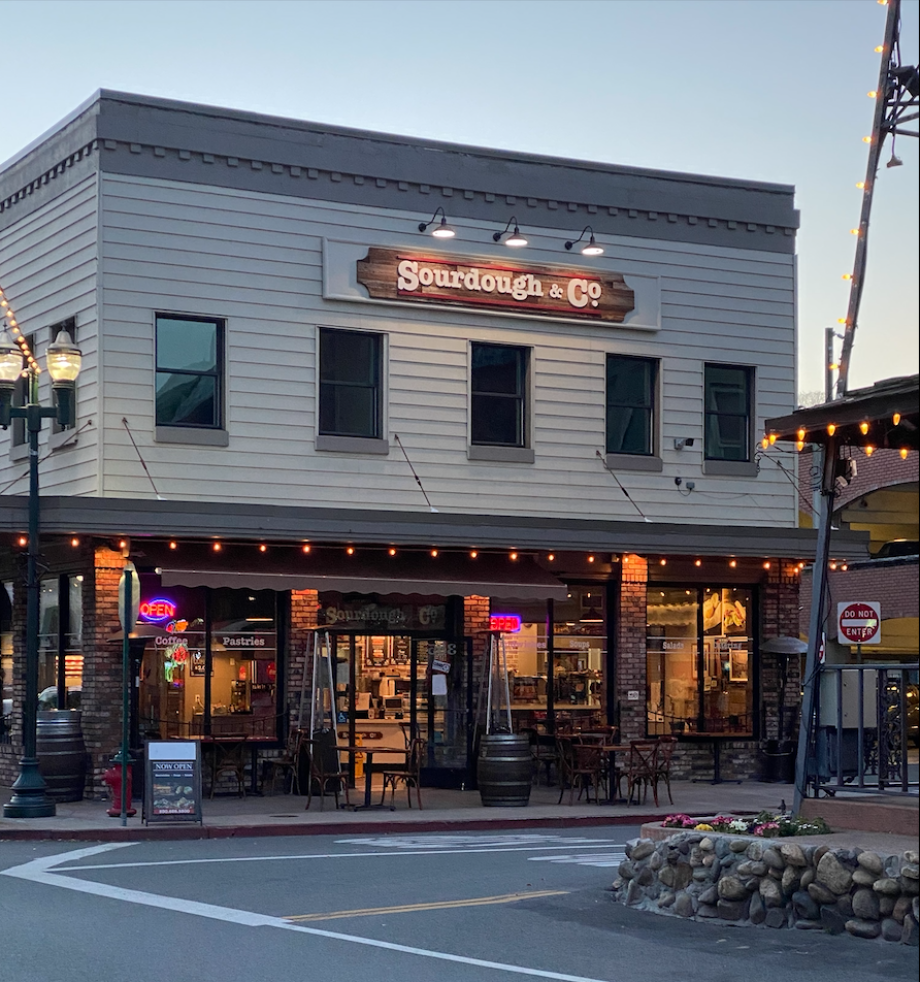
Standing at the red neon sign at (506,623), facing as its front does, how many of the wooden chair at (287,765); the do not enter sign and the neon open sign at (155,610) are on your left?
1

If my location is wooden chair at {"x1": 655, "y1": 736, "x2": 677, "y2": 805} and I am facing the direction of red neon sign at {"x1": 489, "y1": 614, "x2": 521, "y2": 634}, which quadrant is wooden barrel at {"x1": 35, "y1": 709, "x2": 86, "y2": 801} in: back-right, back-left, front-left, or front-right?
front-left

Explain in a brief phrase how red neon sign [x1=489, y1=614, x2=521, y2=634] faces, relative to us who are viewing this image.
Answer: facing the viewer

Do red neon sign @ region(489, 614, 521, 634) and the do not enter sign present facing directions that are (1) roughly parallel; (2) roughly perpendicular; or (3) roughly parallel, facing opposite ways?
roughly parallel

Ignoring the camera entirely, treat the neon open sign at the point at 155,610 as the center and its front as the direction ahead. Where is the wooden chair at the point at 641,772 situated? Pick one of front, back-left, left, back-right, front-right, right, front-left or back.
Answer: left

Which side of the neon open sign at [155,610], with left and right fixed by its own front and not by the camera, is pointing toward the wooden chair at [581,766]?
left

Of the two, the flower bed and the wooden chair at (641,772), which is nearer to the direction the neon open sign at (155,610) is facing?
the flower bed

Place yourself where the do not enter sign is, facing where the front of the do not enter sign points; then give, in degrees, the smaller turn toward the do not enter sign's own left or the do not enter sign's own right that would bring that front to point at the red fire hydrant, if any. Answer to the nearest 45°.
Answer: approximately 45° to the do not enter sign's own right

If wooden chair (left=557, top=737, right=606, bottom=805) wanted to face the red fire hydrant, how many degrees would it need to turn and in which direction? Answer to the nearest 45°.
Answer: approximately 135° to its left

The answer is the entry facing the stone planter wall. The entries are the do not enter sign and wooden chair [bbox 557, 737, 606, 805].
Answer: the do not enter sign

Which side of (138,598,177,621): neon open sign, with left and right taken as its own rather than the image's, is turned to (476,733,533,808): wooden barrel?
left

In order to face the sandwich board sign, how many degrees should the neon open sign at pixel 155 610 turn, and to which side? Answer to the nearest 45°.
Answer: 0° — it already faces it

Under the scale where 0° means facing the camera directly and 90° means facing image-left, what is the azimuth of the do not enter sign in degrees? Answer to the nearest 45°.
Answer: approximately 0°
